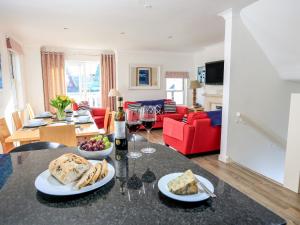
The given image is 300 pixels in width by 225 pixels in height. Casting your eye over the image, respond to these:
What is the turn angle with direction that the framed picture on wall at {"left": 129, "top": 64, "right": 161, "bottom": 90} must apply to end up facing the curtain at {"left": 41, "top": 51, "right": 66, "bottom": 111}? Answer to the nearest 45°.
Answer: approximately 90° to its right

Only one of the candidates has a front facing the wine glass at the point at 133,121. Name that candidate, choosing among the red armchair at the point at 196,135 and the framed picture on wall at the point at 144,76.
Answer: the framed picture on wall

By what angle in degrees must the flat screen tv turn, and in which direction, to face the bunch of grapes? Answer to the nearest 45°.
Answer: approximately 45° to its left

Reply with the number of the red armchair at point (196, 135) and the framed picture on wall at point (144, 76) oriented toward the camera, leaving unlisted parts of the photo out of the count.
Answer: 1

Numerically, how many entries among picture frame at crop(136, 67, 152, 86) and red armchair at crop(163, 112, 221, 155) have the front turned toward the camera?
1

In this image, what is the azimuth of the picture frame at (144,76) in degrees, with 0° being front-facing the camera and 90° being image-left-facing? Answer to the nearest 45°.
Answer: approximately 0°

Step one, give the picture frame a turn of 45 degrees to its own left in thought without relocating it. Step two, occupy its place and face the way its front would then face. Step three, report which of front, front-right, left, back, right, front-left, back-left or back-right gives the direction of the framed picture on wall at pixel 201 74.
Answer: front-left

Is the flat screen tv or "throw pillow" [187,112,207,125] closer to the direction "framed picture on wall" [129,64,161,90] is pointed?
the throw pillow

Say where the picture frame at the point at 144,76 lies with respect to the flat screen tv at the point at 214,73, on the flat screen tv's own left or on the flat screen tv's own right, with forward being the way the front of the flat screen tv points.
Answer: on the flat screen tv's own right

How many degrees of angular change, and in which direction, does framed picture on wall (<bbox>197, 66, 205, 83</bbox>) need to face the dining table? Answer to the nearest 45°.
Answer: approximately 45° to its left

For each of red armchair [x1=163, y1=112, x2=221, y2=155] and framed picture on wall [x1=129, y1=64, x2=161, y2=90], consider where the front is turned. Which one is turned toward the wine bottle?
the framed picture on wall

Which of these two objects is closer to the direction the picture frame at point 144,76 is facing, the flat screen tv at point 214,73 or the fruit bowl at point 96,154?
the fruit bowl

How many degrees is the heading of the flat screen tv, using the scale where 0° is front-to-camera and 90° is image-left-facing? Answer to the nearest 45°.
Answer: approximately 45°

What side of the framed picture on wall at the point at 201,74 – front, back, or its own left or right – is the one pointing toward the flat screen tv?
left
